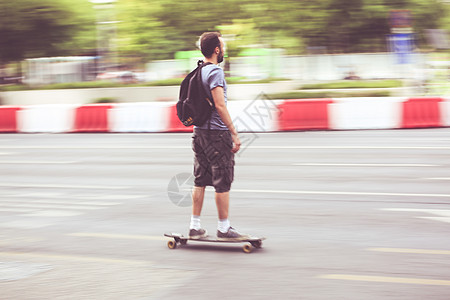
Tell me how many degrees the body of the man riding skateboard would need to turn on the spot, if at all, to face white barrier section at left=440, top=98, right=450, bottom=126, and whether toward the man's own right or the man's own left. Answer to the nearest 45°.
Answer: approximately 45° to the man's own left

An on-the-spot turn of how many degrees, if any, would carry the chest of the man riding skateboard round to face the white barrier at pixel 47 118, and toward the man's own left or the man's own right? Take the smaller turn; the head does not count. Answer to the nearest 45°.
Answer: approximately 90° to the man's own left

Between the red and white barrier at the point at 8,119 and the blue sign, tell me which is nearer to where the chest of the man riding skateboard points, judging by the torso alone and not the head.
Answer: the blue sign

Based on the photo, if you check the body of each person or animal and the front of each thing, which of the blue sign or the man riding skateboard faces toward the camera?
the blue sign

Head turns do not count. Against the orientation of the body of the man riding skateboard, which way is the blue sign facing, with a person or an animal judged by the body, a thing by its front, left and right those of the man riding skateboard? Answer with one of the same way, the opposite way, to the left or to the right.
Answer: to the right

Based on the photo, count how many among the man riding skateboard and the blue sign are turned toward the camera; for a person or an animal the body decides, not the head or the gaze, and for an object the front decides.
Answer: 1

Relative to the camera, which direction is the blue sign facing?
toward the camera

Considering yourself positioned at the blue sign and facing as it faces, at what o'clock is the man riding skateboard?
The man riding skateboard is roughly at 12 o'clock from the blue sign.

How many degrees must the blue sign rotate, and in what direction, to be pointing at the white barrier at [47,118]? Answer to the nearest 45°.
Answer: approximately 90° to its right

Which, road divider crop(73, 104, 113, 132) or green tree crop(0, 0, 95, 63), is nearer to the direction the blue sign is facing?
the road divider

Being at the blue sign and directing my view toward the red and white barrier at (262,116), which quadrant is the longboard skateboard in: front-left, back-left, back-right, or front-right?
front-left

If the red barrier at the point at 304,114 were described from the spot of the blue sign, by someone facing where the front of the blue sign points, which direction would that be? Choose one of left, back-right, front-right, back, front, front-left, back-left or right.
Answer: front-right

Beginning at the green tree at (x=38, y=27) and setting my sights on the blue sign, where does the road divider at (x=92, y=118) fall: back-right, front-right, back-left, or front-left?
front-right

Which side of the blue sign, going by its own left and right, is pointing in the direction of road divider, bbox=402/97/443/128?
front

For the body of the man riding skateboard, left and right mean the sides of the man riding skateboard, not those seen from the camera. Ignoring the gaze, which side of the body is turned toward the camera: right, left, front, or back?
right
